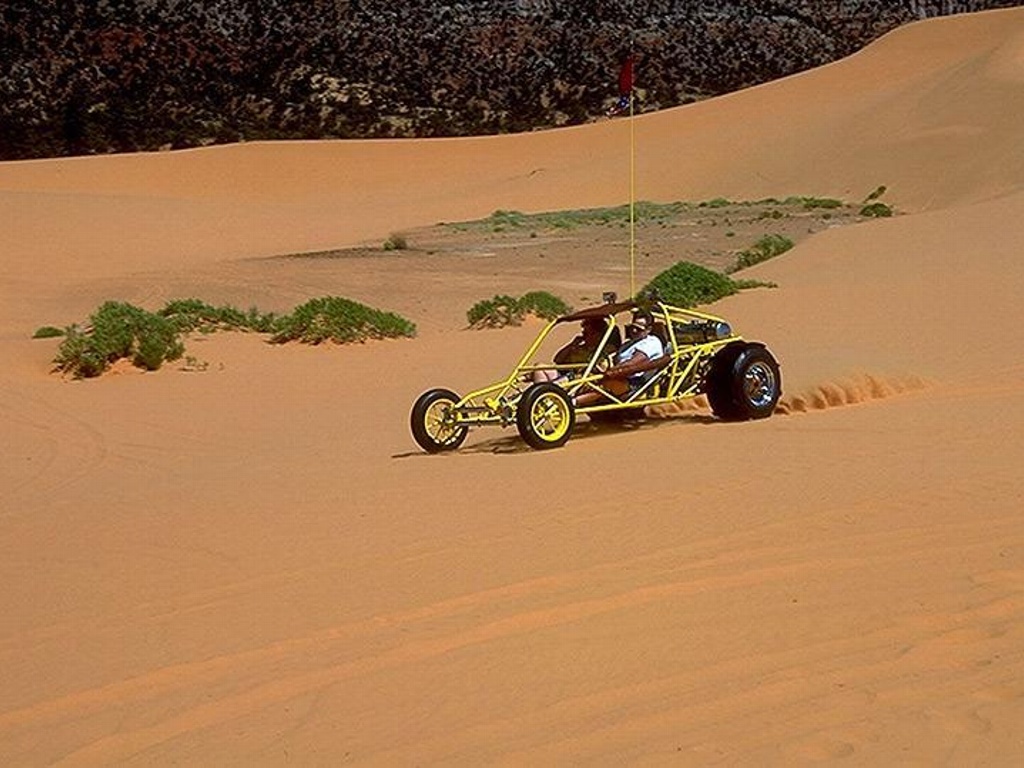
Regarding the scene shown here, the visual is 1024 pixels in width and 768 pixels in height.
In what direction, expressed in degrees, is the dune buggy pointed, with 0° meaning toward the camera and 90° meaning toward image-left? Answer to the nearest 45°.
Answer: approximately 45°

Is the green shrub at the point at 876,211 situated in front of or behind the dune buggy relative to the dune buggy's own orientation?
behind

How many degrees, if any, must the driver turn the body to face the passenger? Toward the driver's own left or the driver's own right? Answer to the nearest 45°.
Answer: approximately 90° to the driver's own right

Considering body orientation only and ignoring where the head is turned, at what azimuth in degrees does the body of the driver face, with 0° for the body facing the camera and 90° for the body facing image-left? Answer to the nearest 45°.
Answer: approximately 45°
